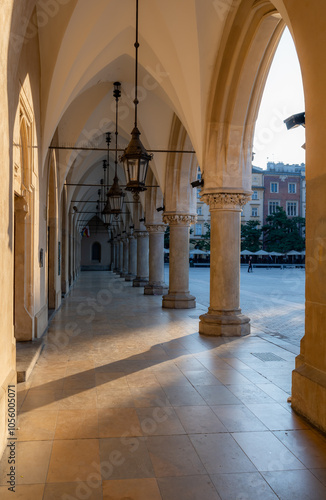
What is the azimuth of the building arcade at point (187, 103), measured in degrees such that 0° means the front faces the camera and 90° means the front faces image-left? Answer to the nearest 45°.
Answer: approximately 270°
